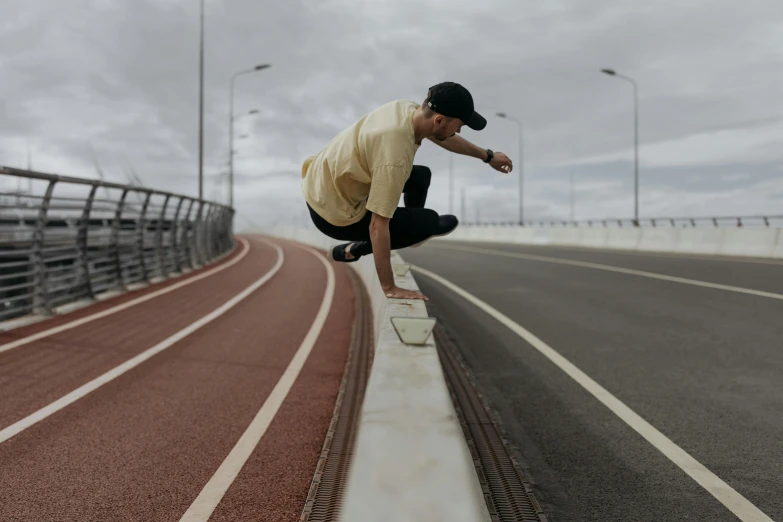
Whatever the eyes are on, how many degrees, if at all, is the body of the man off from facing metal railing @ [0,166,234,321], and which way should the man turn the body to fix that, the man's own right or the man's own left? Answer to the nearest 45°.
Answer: approximately 135° to the man's own left

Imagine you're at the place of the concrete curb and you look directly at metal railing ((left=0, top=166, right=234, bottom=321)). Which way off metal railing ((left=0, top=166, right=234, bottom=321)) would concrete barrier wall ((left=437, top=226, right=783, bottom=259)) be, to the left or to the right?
right

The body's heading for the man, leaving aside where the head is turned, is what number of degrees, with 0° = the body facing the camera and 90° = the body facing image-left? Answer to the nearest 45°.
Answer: approximately 270°

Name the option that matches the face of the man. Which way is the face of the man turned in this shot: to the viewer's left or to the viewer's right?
to the viewer's right

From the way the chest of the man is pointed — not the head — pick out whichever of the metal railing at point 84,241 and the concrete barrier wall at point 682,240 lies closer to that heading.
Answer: the concrete barrier wall
